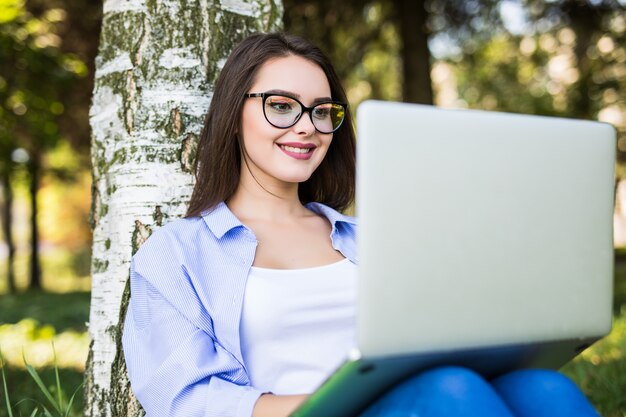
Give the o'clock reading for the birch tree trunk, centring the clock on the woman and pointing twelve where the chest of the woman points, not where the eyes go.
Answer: The birch tree trunk is roughly at 6 o'clock from the woman.

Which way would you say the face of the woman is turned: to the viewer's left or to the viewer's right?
to the viewer's right

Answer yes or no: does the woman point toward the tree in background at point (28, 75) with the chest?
no

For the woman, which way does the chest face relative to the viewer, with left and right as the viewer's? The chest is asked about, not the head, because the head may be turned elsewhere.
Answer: facing the viewer and to the right of the viewer

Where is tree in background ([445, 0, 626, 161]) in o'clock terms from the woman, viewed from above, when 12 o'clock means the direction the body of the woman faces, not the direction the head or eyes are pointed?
The tree in background is roughly at 8 o'clock from the woman.
